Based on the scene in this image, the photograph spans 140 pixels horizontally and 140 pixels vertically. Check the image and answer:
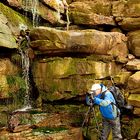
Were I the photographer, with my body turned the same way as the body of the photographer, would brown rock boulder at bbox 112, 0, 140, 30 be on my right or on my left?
on my right

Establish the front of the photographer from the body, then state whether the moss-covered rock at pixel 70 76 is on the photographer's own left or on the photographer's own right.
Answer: on the photographer's own right

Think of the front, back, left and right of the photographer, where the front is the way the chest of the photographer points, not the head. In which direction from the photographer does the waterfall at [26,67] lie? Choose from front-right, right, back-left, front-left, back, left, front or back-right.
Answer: front-right

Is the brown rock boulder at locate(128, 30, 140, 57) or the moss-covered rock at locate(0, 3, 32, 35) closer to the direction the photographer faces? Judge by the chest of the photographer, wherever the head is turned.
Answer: the moss-covered rock

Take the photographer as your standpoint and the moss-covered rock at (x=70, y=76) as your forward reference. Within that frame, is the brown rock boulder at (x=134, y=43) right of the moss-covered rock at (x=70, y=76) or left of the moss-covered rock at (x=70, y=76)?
right

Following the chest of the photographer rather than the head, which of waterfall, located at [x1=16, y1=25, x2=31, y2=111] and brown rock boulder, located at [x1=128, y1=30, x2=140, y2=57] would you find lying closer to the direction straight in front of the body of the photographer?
the waterfall

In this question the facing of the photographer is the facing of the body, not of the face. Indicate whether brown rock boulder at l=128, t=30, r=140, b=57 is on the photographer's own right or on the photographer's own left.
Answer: on the photographer's own right

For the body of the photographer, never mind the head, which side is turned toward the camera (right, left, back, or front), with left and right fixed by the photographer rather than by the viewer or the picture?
left

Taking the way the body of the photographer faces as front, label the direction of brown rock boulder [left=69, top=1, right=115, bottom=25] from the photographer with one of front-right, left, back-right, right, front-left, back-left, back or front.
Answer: right

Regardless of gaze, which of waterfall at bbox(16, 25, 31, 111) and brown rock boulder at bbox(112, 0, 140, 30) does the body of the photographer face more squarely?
the waterfall
